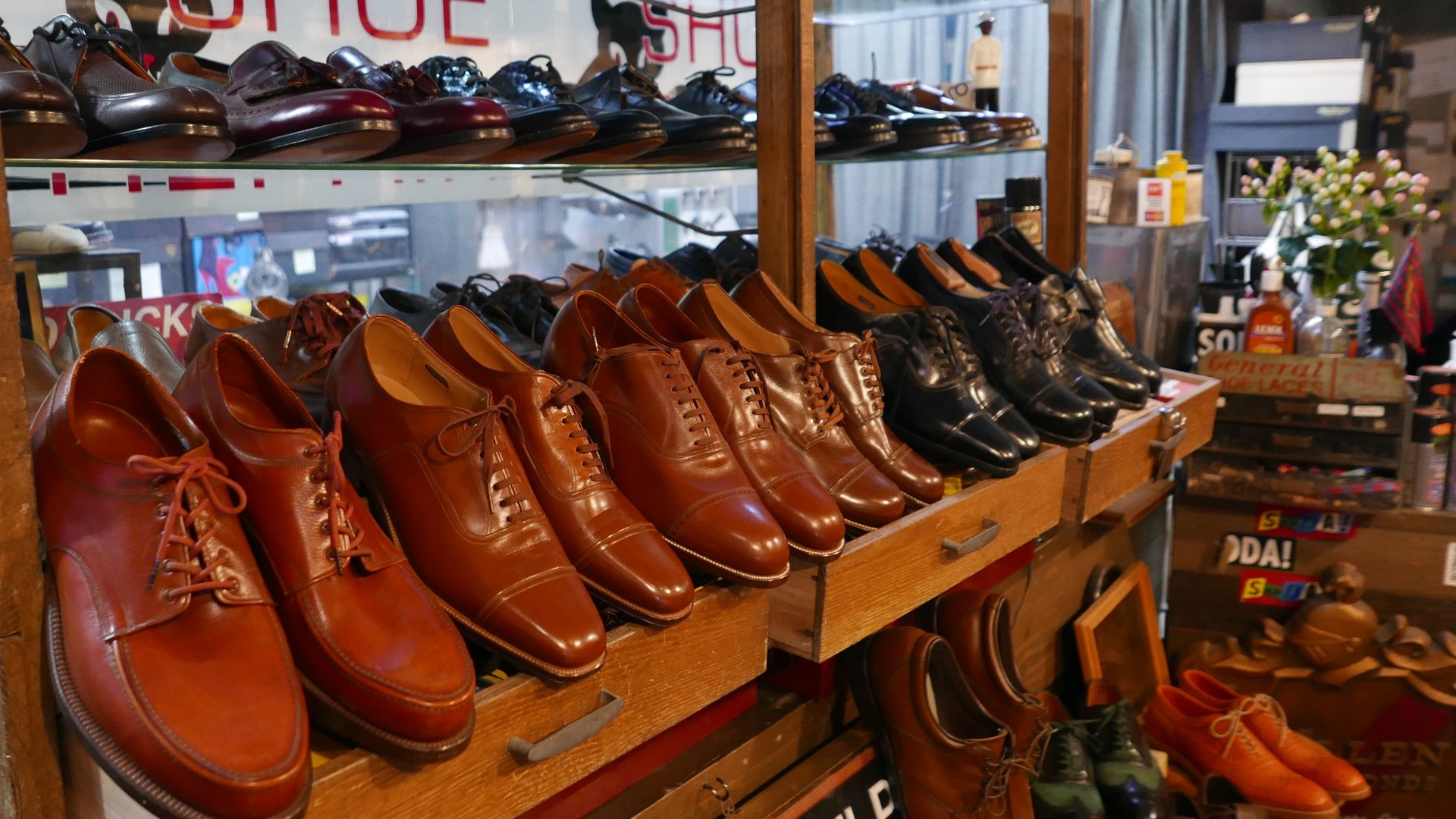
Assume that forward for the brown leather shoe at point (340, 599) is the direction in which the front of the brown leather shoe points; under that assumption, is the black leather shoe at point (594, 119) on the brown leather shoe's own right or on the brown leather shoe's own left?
on the brown leather shoe's own left

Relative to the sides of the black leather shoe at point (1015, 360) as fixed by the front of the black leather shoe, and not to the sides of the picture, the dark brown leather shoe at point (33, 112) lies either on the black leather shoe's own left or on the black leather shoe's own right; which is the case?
on the black leather shoe's own right

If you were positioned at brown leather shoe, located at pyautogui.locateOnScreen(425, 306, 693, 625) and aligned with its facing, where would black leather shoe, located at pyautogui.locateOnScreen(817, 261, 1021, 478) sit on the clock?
The black leather shoe is roughly at 9 o'clock from the brown leather shoe.

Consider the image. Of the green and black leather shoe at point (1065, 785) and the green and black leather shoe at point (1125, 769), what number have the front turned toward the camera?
2

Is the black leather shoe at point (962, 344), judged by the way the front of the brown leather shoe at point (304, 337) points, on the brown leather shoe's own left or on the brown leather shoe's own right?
on the brown leather shoe's own left
